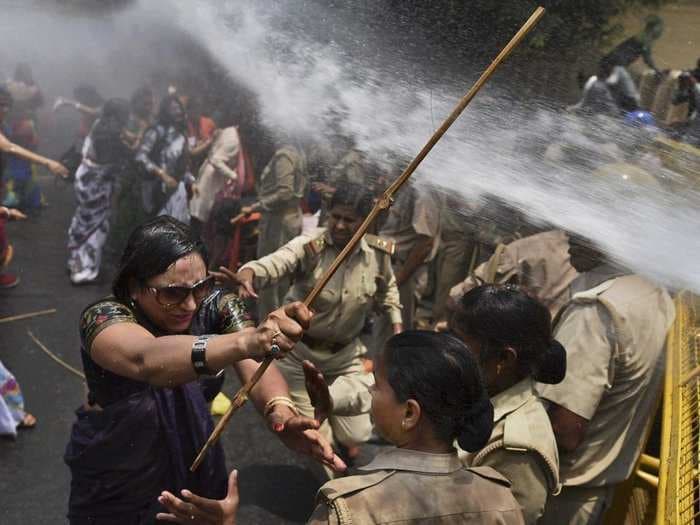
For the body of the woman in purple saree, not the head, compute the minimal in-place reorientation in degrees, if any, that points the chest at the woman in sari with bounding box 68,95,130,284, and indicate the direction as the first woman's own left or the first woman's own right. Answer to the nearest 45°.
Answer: approximately 135° to the first woman's own left

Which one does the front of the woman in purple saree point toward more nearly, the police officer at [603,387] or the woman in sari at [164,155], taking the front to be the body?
the police officer

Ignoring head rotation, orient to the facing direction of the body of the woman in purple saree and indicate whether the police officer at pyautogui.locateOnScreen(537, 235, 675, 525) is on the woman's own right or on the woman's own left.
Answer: on the woman's own left

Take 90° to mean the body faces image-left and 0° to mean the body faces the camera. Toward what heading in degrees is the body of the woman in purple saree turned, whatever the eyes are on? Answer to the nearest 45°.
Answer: approximately 315°
